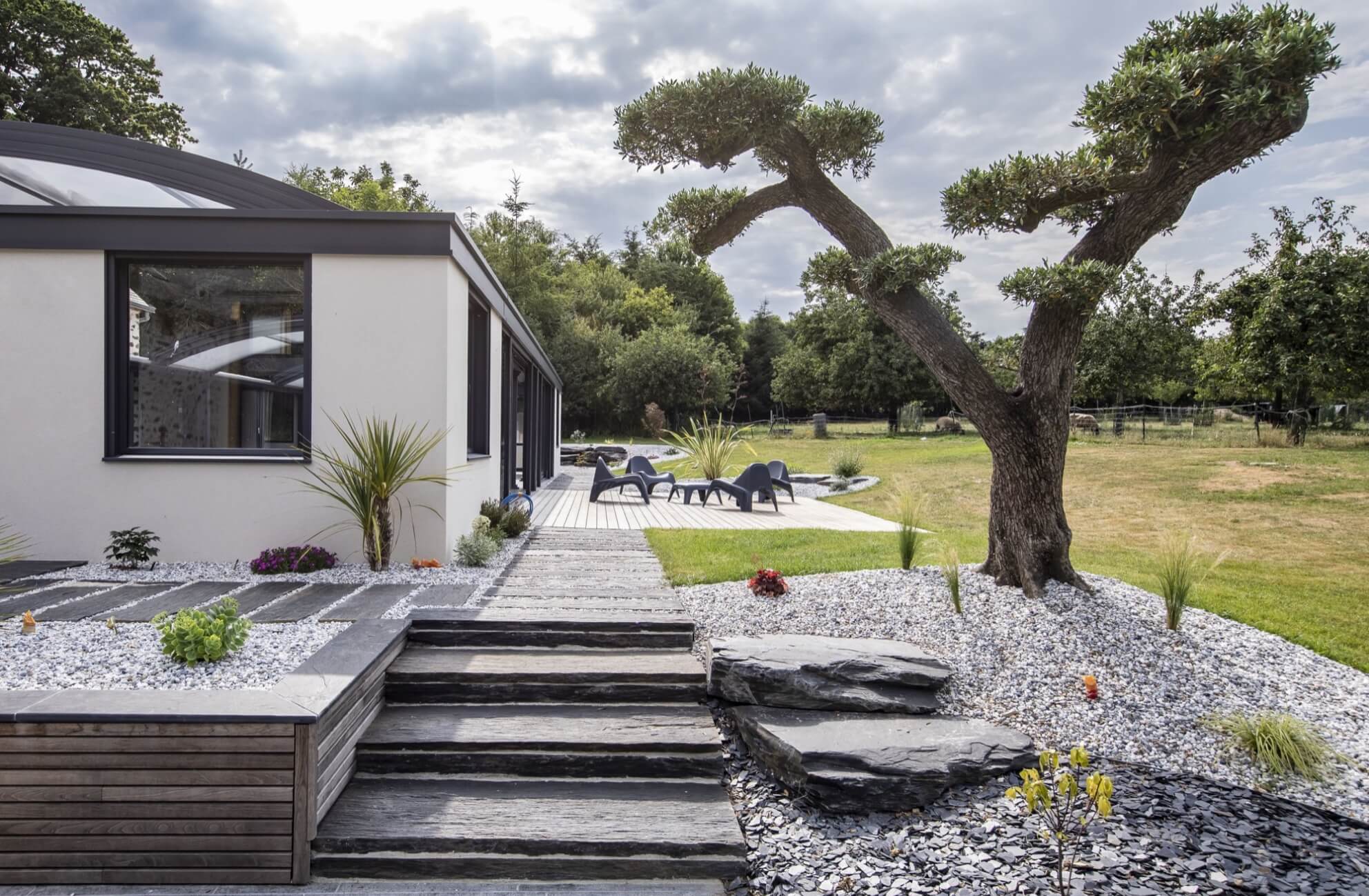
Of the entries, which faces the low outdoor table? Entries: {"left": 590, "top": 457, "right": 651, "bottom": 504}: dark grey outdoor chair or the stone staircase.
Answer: the dark grey outdoor chair

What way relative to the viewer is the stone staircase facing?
toward the camera

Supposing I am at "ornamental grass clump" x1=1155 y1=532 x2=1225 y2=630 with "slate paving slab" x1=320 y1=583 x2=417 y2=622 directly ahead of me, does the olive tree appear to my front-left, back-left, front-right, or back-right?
front-right

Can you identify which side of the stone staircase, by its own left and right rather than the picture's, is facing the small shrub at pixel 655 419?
back

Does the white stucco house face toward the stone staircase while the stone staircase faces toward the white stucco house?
no

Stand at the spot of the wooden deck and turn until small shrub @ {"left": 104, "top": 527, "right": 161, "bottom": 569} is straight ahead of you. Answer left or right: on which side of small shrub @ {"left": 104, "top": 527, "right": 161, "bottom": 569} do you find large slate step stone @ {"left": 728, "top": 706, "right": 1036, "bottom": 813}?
left

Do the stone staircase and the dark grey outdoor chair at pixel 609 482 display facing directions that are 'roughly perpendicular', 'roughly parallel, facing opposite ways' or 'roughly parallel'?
roughly perpendicular

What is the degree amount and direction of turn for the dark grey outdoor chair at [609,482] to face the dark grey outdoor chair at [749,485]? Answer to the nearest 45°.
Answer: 0° — it already faces it

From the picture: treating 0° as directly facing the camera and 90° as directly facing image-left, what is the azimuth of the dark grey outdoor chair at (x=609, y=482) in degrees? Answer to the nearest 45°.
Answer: approximately 270°

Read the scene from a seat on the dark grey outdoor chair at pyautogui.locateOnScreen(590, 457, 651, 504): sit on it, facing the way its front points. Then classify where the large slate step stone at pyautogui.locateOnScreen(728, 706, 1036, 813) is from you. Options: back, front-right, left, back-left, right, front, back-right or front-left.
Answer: right
